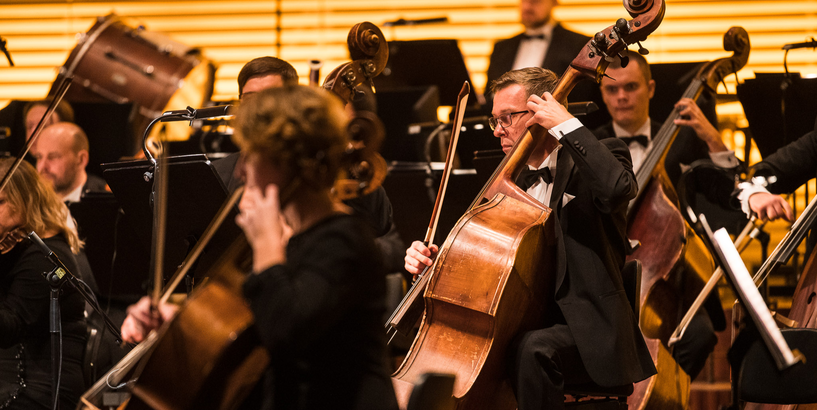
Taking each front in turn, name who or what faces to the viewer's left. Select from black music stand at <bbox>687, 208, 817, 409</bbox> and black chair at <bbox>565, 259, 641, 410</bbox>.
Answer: the black chair

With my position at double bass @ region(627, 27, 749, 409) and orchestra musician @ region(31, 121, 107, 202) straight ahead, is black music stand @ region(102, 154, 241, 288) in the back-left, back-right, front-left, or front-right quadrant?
front-left

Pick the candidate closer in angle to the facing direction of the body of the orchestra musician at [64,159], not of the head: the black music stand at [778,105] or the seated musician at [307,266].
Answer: the seated musician

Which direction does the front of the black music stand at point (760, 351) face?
to the viewer's right

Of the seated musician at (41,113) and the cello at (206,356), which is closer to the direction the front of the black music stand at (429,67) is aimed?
the seated musician

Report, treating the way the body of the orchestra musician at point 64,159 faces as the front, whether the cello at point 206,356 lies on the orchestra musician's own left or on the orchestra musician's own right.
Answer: on the orchestra musician's own left

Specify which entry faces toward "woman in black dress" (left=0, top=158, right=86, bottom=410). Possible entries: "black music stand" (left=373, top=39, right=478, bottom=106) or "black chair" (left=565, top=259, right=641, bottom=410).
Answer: the black chair

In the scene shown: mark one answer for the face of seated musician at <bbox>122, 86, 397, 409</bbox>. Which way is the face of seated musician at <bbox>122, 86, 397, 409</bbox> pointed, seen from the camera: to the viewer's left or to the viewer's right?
to the viewer's left
